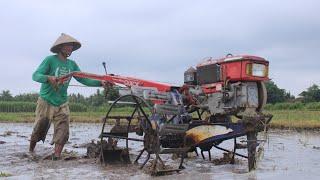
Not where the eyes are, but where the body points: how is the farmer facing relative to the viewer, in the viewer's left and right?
facing the viewer and to the right of the viewer
